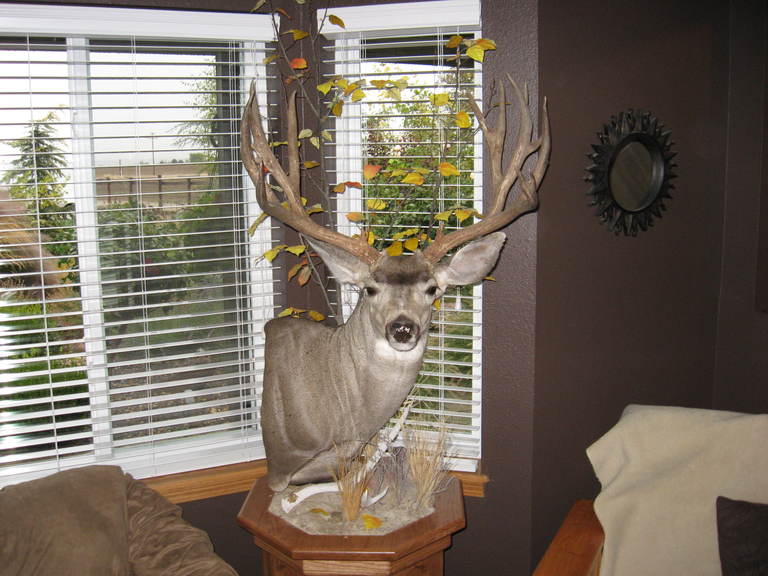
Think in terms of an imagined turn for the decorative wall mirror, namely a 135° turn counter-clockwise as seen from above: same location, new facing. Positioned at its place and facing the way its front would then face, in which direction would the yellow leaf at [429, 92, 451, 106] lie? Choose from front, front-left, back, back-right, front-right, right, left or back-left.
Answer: back-left

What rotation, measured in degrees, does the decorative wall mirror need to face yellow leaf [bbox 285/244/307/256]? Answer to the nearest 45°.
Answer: approximately 90° to its right

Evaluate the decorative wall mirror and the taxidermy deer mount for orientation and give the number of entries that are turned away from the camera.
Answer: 0

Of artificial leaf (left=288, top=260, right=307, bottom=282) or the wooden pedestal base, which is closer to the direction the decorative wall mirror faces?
the wooden pedestal base

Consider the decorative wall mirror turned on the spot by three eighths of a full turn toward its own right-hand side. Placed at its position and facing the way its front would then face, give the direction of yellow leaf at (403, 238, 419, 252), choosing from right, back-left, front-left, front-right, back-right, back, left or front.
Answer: front-left

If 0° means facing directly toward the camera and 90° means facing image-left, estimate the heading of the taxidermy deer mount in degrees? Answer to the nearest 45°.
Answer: approximately 315°

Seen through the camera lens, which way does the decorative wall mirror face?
facing the viewer and to the right of the viewer
